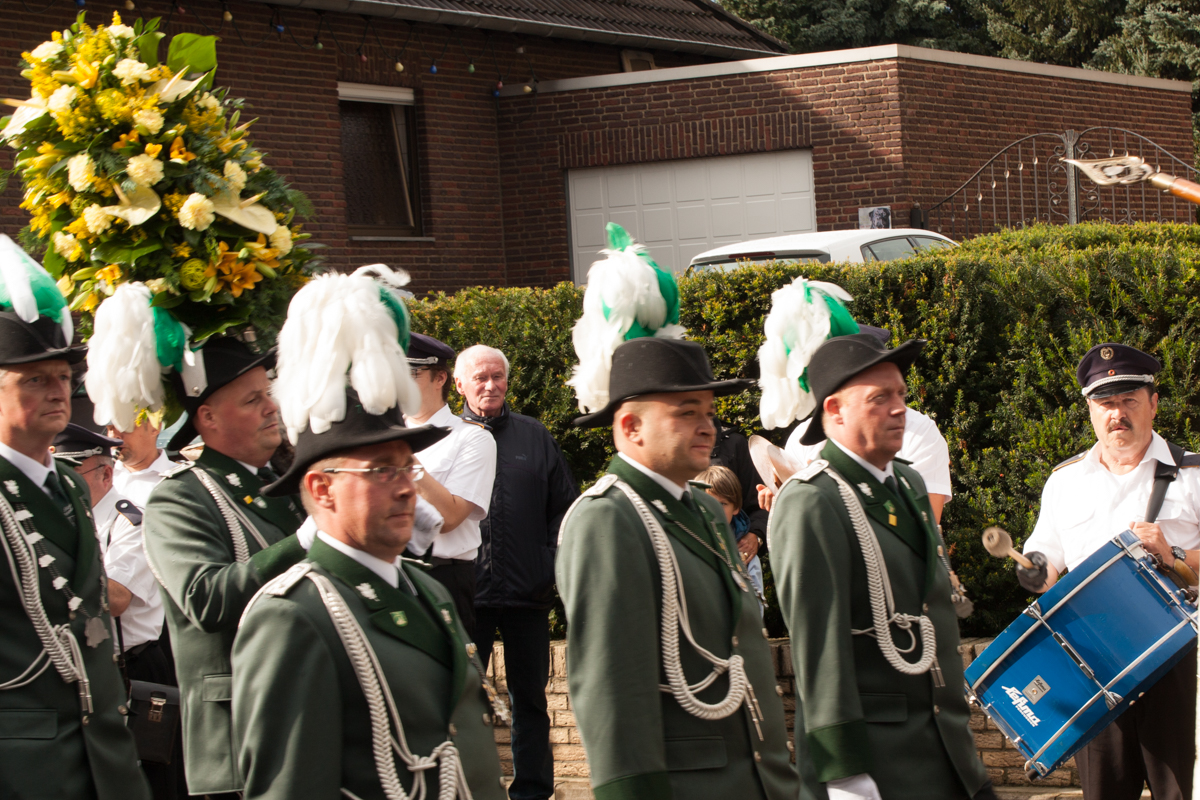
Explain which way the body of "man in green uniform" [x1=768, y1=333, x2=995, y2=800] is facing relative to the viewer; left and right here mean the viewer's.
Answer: facing the viewer and to the right of the viewer

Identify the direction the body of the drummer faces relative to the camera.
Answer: toward the camera

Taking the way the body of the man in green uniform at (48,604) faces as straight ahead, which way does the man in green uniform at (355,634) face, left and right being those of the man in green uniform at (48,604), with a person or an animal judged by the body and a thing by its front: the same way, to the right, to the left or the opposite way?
the same way

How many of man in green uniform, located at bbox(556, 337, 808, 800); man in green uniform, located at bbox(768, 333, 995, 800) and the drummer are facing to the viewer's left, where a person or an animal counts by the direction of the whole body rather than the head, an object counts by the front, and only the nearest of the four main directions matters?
0

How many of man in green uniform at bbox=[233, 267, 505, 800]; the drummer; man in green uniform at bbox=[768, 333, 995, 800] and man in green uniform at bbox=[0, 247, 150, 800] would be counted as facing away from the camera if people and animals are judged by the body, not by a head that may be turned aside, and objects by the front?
0

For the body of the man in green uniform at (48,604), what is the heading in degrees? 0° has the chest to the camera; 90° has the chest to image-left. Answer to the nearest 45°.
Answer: approximately 315°

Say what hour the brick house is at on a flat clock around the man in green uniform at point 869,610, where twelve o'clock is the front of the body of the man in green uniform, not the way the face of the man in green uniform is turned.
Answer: The brick house is roughly at 7 o'clock from the man in green uniform.

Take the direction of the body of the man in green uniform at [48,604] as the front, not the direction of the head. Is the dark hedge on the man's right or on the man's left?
on the man's left

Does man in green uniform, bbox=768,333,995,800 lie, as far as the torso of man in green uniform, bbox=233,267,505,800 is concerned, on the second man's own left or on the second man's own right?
on the second man's own left

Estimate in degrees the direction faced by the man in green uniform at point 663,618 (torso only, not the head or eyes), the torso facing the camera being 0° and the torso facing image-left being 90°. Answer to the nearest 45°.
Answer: approximately 315°

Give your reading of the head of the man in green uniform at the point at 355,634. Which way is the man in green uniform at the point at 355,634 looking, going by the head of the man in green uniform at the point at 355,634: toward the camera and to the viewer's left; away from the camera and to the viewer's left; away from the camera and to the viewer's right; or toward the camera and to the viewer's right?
toward the camera and to the viewer's right

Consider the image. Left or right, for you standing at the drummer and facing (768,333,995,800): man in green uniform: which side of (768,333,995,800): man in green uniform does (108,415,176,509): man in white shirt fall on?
right
